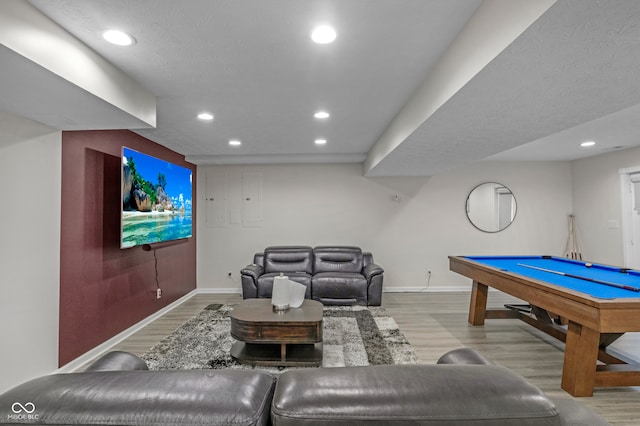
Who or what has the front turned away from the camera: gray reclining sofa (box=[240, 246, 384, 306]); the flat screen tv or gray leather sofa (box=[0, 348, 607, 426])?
the gray leather sofa

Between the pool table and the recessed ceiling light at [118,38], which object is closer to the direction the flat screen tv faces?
the pool table

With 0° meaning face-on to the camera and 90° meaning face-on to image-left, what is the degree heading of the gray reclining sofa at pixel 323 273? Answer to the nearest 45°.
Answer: approximately 0°

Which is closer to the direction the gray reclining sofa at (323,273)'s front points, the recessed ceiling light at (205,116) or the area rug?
the area rug

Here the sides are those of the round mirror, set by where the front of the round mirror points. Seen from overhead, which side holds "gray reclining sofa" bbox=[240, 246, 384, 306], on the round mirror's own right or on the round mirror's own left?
on the round mirror's own right

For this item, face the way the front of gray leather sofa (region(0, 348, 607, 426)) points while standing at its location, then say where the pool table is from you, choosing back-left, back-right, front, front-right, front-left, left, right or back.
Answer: front-right

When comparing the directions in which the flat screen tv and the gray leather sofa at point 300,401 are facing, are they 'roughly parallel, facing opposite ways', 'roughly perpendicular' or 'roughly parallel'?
roughly perpendicular

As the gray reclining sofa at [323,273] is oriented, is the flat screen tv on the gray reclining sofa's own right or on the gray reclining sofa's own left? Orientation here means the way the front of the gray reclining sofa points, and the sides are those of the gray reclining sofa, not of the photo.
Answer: on the gray reclining sofa's own right

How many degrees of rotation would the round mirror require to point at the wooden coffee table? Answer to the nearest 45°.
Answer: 0° — it already faces it

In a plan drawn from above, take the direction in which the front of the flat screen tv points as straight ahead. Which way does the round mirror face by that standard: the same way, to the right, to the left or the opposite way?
to the right

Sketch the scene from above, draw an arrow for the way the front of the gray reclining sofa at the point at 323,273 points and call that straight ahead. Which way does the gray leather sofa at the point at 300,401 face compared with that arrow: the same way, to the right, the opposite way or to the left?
the opposite way

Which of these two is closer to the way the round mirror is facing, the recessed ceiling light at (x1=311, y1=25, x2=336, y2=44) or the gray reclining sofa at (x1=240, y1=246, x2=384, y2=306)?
the recessed ceiling light

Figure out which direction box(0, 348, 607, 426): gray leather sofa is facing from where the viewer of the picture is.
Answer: facing away from the viewer

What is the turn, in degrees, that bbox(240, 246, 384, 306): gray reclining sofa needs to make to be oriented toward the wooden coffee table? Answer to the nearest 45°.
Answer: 0° — it already faces it

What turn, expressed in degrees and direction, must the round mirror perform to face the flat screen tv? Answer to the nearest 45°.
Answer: approximately 45° to its right

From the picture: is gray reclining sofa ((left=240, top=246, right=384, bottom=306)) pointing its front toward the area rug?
yes
